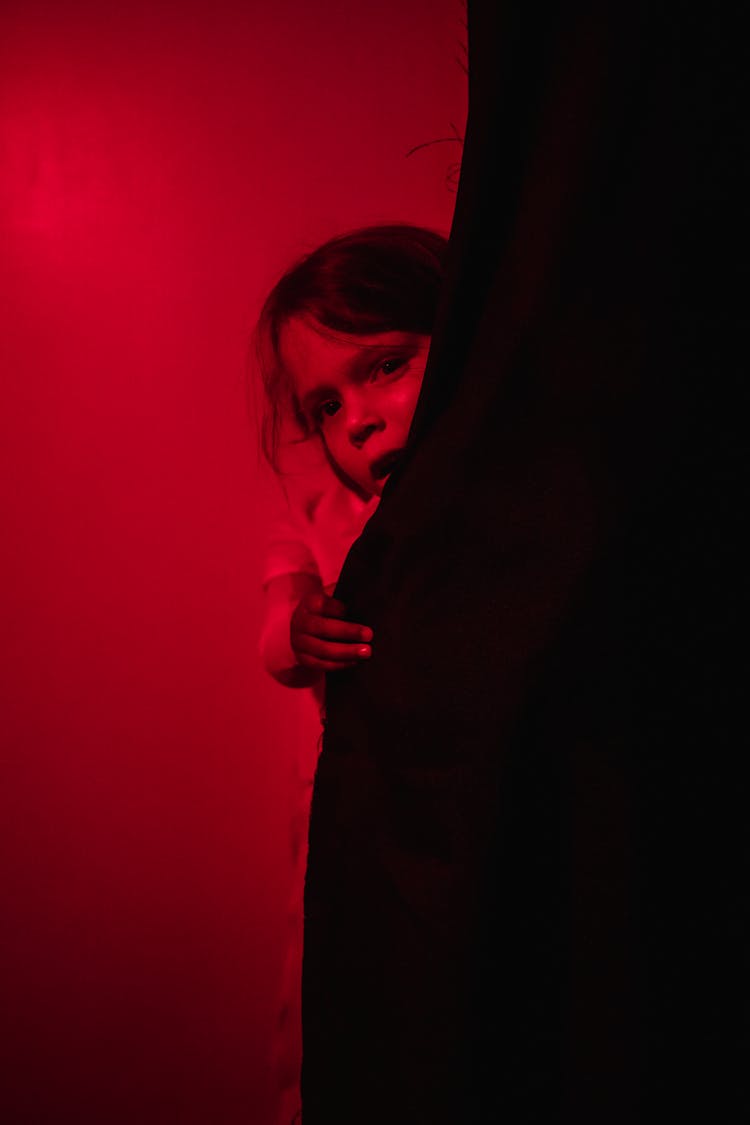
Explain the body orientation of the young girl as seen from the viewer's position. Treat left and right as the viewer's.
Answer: facing the viewer and to the right of the viewer
